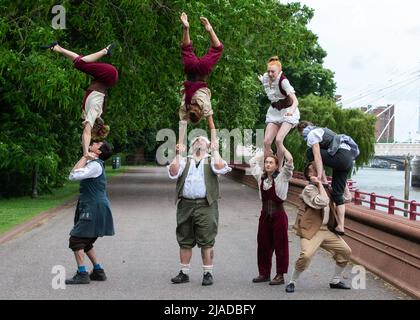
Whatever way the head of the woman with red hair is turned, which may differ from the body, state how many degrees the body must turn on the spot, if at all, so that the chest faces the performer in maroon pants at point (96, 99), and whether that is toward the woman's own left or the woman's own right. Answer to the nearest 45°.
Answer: approximately 45° to the woman's own right

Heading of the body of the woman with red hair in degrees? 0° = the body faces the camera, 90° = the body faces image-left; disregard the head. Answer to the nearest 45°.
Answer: approximately 45°

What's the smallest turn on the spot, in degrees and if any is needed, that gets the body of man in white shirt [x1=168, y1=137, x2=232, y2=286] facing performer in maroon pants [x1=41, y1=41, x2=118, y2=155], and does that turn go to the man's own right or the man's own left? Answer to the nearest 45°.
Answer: approximately 90° to the man's own right

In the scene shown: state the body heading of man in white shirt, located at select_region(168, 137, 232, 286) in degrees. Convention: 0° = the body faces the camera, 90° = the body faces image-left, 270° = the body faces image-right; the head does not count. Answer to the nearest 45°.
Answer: approximately 0°

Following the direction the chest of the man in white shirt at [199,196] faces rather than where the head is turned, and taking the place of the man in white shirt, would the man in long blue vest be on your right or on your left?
on your right
